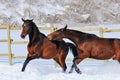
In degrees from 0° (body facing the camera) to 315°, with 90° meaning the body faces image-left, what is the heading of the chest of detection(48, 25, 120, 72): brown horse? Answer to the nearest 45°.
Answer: approximately 90°

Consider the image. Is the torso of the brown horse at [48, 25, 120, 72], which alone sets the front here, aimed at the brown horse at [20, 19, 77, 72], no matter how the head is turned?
yes
